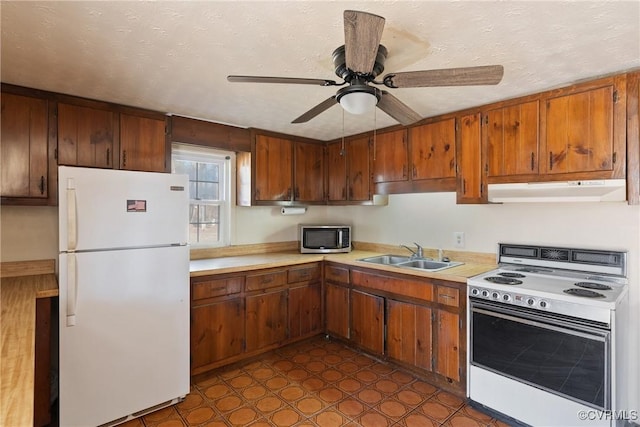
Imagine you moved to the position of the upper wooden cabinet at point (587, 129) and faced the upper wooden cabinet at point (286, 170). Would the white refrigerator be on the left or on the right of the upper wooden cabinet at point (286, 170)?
left

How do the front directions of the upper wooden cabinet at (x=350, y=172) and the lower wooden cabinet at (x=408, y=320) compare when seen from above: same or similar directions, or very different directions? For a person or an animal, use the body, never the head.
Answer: same or similar directions

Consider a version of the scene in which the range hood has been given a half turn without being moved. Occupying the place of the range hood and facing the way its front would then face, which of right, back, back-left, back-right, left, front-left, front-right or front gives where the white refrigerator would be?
back-left

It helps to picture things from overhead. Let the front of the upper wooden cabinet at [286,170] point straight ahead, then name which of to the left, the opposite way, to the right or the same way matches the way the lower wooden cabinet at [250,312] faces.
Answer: the same way

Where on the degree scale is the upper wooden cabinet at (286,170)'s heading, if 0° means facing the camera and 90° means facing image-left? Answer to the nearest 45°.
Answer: approximately 315°

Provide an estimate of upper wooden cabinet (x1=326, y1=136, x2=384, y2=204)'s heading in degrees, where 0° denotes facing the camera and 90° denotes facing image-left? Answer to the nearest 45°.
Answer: approximately 45°

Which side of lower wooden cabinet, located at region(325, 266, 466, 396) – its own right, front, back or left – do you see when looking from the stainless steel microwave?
right

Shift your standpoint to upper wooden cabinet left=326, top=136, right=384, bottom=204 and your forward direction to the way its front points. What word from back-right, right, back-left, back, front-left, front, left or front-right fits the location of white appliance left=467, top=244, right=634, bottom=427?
left

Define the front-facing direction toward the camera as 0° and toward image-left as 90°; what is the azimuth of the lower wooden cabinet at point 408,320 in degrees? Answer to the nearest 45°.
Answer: approximately 45°

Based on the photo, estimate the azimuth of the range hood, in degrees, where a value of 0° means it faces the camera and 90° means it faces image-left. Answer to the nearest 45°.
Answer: approximately 0°

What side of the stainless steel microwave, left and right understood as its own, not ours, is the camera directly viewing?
front

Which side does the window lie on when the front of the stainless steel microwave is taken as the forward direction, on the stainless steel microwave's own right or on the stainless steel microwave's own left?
on the stainless steel microwave's own right

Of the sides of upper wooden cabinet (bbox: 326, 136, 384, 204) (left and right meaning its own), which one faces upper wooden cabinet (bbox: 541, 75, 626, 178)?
left

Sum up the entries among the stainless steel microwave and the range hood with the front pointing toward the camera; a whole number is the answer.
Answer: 2
